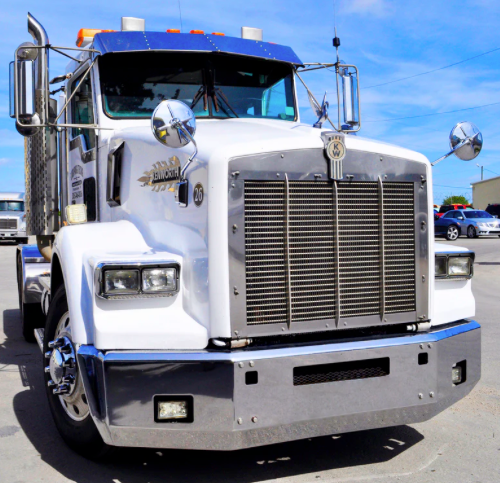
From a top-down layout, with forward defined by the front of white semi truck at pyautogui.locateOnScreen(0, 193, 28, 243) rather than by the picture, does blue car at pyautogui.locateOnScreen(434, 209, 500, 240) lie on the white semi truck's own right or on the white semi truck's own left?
on the white semi truck's own left

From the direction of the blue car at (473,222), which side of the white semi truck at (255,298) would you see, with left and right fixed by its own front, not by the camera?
left

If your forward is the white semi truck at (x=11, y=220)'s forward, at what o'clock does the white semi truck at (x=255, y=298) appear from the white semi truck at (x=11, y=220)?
the white semi truck at (x=255, y=298) is roughly at 12 o'clock from the white semi truck at (x=11, y=220).
